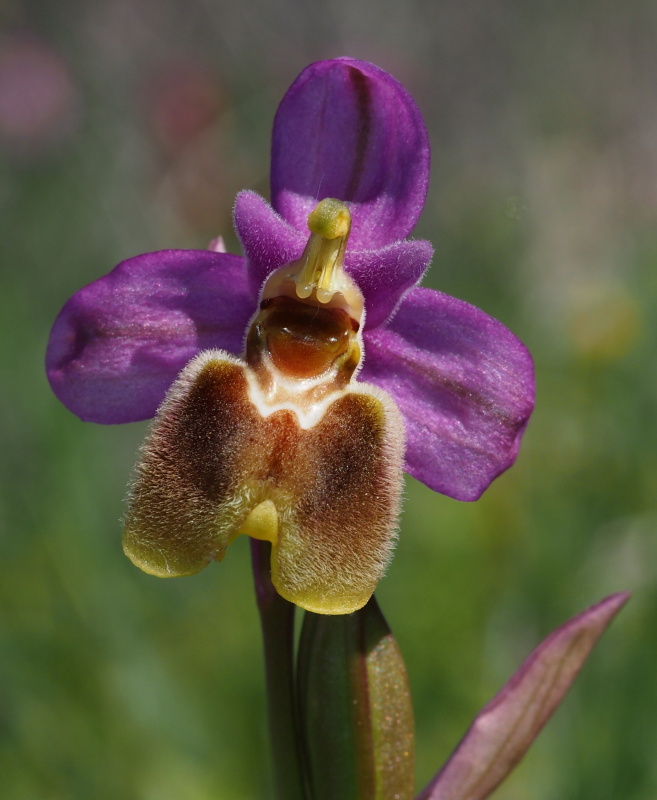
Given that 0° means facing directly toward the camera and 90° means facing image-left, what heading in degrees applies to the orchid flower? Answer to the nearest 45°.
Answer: approximately 0°
